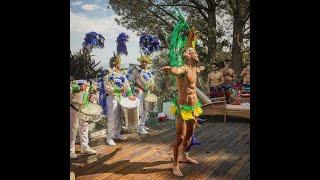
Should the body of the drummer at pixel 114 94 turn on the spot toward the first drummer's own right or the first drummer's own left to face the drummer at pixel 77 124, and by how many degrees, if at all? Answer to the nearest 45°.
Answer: approximately 90° to the first drummer's own right

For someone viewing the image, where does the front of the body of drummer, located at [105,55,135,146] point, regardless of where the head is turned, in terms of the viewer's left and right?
facing the viewer and to the right of the viewer

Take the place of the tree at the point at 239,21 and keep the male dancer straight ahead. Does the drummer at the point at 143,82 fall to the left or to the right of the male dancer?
right

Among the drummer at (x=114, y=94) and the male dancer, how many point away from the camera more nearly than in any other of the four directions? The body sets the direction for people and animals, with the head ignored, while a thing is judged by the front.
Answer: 0

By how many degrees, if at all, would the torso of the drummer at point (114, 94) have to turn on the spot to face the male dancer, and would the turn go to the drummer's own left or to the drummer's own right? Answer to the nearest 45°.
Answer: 0° — they already face them
